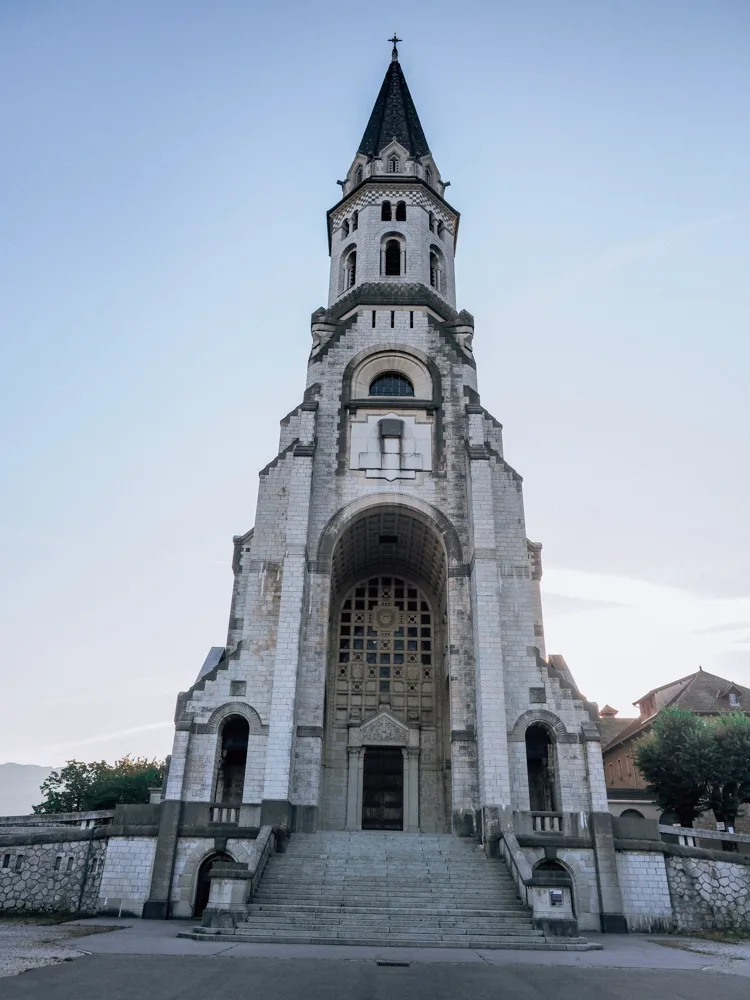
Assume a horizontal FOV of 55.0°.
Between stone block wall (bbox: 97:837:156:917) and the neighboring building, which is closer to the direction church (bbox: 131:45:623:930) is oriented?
the stone block wall

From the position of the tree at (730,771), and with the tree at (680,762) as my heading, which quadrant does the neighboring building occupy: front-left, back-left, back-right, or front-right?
front-right

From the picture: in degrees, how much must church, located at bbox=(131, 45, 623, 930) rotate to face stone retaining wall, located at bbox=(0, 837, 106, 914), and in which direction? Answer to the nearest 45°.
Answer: approximately 90° to its right

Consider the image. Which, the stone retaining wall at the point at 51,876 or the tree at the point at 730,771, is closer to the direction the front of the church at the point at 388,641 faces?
the stone retaining wall

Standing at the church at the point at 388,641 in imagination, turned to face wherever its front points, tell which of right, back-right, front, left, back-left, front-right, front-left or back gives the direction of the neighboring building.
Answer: back-left

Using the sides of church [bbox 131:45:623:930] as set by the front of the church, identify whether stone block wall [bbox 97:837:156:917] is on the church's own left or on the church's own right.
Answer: on the church's own right

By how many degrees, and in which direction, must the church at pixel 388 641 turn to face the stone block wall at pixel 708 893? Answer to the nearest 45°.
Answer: approximately 90° to its left

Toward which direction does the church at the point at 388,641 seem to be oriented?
toward the camera

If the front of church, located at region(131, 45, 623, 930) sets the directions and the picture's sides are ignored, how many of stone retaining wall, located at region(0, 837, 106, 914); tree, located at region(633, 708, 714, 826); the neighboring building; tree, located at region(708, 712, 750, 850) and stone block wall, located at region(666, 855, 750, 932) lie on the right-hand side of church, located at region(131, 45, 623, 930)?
1

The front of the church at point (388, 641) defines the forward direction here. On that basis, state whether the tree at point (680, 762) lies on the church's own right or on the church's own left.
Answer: on the church's own left
